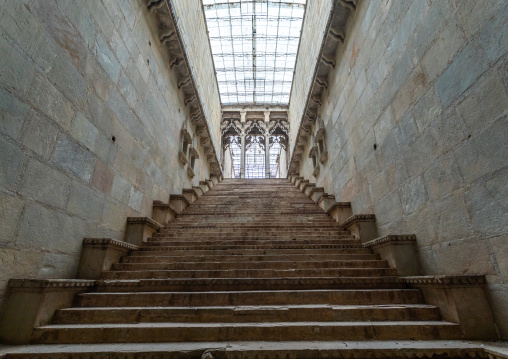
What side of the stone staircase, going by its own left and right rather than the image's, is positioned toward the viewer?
front
